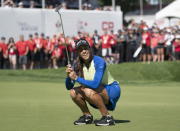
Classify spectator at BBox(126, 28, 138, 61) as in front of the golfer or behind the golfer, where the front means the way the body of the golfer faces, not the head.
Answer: behind

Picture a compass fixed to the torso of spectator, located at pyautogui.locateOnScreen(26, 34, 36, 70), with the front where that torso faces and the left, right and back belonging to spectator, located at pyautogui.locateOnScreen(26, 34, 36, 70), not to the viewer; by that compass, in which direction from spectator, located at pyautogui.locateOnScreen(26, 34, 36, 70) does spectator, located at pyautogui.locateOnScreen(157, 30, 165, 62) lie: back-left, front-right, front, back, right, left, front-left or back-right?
left

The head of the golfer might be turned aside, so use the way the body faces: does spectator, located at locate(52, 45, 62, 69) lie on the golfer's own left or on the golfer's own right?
on the golfer's own right

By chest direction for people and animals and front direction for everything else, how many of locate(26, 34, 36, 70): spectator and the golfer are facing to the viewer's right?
0

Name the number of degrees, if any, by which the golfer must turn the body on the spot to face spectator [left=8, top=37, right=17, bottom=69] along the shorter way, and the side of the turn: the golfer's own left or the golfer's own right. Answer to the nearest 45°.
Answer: approximately 135° to the golfer's own right

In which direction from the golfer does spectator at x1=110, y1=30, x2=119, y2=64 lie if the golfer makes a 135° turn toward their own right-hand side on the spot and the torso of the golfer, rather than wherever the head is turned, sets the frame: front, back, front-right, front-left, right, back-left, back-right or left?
front

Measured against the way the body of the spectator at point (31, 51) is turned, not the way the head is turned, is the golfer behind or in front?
in front

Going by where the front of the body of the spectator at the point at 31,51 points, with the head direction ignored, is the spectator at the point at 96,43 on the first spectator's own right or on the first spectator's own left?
on the first spectator's own left

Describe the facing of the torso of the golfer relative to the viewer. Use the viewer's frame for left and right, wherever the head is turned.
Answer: facing the viewer and to the left of the viewer

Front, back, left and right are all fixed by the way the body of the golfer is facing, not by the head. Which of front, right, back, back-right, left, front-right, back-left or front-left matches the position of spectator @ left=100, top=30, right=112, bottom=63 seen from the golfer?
back-right

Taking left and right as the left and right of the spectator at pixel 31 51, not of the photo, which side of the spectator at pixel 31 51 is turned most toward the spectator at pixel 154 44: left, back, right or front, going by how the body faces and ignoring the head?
left

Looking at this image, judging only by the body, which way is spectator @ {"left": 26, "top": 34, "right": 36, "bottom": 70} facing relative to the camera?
toward the camera
